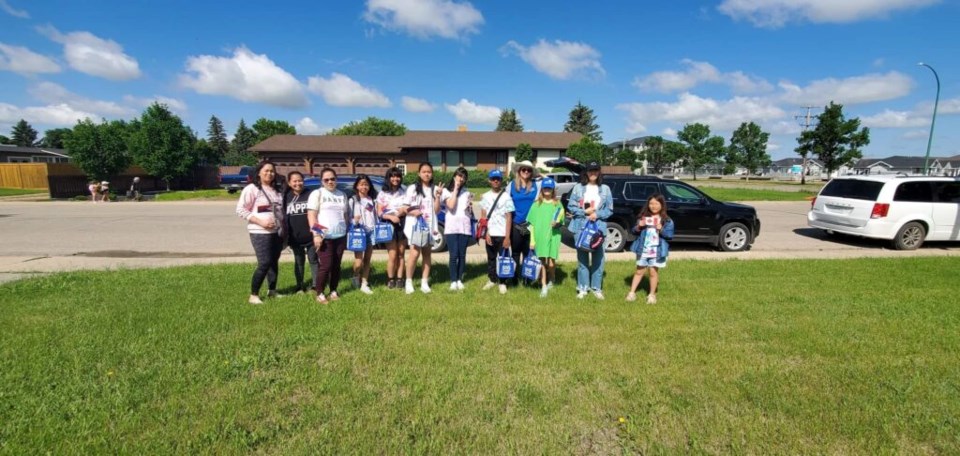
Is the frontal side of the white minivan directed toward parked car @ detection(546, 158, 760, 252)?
no

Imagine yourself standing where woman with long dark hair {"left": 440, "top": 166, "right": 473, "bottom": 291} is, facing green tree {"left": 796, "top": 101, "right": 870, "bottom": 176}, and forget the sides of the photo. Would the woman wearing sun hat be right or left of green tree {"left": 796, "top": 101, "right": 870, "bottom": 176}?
right

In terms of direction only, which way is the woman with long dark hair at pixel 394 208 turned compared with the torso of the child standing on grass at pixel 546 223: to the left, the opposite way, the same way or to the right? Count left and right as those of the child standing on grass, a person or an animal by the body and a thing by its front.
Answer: the same way

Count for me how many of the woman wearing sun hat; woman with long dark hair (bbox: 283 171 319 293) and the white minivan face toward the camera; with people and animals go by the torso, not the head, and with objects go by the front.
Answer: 2

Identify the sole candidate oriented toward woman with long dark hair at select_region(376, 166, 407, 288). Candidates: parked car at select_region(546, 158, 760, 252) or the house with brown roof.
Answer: the house with brown roof

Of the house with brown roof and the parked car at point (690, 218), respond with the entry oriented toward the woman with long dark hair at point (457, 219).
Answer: the house with brown roof

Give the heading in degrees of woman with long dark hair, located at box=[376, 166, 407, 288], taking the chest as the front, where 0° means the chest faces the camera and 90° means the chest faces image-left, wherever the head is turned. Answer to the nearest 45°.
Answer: approximately 0°

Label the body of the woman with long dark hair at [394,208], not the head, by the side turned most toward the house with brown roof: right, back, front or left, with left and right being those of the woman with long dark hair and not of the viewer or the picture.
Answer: back

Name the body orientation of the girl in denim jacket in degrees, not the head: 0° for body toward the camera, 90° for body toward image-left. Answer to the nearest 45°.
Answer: approximately 0°

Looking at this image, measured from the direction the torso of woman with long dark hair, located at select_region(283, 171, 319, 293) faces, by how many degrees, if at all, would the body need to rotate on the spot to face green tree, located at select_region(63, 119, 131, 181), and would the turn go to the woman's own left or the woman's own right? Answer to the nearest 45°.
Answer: approximately 180°

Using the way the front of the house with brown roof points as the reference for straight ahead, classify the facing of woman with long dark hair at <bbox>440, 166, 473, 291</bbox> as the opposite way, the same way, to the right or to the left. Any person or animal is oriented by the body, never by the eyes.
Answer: the same way

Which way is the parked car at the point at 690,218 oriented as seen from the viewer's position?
to the viewer's right

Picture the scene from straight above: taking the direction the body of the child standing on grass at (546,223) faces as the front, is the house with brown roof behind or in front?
behind

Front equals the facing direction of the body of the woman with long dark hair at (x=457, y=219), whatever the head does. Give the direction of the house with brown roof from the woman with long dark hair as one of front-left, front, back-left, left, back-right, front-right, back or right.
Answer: back

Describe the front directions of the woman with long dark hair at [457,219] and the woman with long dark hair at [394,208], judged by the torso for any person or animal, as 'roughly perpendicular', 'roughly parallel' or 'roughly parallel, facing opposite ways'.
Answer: roughly parallel

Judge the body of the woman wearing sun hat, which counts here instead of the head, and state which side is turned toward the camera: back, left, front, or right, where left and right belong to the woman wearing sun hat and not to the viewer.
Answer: front

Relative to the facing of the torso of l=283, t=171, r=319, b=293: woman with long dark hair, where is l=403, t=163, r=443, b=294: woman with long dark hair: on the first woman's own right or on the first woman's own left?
on the first woman's own left

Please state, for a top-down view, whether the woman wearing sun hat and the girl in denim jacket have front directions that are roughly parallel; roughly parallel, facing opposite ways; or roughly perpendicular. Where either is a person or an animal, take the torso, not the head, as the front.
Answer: roughly parallel

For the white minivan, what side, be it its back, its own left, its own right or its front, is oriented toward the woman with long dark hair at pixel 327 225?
back

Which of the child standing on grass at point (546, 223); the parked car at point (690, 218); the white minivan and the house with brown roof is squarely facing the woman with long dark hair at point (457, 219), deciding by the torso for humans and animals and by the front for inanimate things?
the house with brown roof

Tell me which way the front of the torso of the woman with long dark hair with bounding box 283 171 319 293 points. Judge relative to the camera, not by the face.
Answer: toward the camera
